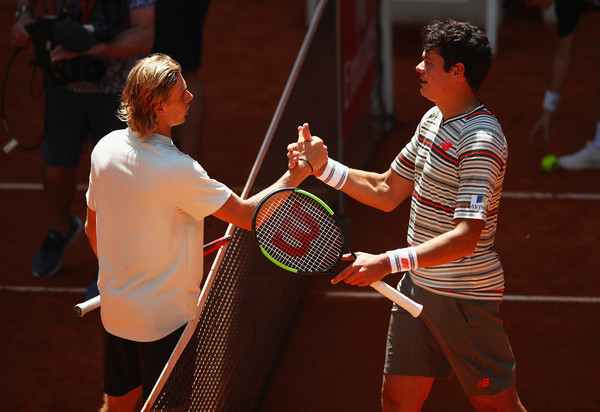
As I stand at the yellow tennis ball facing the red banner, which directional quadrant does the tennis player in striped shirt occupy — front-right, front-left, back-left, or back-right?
back-left

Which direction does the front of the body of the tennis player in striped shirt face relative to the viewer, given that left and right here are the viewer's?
facing the viewer and to the left of the viewer

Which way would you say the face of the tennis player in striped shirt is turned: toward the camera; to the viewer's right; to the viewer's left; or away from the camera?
to the viewer's left

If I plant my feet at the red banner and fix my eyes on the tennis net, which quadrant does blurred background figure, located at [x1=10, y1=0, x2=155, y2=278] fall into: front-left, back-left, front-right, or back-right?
front-right

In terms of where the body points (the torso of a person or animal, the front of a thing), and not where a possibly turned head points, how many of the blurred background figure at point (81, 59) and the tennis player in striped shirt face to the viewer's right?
0

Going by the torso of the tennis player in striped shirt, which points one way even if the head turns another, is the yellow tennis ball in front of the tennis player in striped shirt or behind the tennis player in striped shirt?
behind

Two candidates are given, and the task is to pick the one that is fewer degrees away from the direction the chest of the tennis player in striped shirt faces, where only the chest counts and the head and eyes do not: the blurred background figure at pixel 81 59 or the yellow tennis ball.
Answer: the blurred background figure
